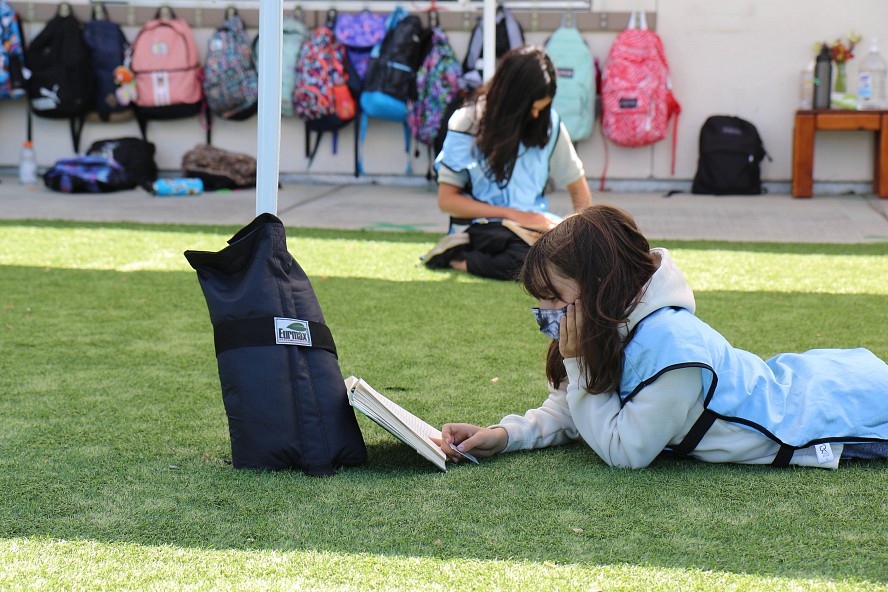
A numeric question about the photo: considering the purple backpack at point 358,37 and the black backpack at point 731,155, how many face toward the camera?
2

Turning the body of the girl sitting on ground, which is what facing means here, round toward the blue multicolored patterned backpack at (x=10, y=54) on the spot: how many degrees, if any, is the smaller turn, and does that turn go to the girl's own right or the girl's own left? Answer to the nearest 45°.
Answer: approximately 180°

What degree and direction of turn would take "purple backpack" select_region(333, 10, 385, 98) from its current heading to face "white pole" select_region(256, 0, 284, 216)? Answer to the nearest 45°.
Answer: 0° — it already faces it

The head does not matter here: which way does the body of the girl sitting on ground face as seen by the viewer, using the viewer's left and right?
facing the viewer and to the right of the viewer

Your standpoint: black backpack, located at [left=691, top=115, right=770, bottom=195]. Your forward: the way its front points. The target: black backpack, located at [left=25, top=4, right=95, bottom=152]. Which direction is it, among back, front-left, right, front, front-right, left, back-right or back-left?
right

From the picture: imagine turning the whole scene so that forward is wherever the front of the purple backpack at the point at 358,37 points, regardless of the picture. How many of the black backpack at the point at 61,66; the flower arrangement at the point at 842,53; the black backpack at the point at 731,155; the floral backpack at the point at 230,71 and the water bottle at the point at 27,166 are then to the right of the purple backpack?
3

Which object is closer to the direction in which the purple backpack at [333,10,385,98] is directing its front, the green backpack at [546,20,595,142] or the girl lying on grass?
the girl lying on grass

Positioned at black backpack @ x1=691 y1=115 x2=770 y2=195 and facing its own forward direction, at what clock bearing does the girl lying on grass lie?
The girl lying on grass is roughly at 12 o'clock from the black backpack.

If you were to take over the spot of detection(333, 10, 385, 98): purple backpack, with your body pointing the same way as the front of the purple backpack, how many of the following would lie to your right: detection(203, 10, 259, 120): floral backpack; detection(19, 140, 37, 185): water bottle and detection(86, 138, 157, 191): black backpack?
3
